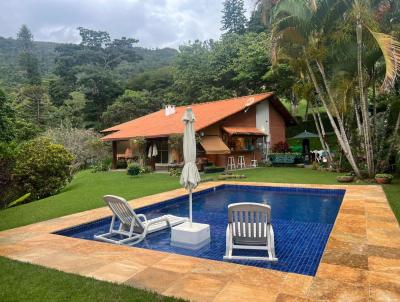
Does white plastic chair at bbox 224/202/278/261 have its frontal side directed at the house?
yes

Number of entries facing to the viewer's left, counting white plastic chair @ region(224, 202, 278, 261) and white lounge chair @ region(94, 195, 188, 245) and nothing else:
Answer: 0

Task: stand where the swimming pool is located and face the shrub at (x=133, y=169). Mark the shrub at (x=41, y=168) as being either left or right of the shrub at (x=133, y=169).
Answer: left

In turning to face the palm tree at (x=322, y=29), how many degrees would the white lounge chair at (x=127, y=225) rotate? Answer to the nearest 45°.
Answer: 0° — it already faces it

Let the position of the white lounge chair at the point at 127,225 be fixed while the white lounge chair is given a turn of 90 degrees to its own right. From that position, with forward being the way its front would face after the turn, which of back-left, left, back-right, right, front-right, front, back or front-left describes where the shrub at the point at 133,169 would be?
back-left

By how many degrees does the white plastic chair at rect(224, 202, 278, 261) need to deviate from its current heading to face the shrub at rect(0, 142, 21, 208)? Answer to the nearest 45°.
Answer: approximately 45° to its left

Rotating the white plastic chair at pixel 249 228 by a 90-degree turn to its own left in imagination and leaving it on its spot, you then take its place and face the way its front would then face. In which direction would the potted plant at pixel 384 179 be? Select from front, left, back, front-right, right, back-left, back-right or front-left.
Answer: back-right

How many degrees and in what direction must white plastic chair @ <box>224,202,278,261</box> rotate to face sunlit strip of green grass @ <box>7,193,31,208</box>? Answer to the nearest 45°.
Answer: approximately 45° to its left

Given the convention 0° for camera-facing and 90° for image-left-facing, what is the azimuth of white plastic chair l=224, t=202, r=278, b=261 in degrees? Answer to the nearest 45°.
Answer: approximately 180°

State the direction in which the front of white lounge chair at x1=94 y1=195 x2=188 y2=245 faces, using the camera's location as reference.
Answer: facing away from the viewer and to the right of the viewer

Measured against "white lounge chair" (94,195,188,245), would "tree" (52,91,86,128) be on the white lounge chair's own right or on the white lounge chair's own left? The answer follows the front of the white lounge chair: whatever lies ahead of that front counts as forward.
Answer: on the white lounge chair's own left

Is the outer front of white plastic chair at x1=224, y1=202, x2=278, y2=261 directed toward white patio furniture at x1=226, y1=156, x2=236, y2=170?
yes

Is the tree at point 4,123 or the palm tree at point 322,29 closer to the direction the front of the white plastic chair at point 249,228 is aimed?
the palm tree
